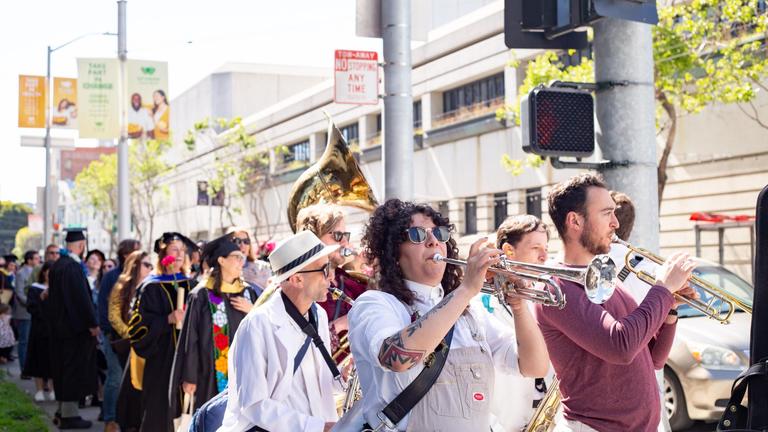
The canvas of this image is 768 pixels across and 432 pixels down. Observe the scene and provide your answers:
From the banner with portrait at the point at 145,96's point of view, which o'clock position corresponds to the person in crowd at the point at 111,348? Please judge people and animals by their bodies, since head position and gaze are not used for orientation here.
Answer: The person in crowd is roughly at 12 o'clock from the banner with portrait.

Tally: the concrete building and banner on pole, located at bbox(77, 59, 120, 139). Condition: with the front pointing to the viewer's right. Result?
0

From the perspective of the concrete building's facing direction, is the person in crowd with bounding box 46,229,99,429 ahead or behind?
ahead

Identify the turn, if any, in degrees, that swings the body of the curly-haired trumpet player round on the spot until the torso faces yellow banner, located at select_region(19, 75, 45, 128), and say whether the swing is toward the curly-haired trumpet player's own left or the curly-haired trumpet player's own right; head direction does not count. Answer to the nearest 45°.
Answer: approximately 180°

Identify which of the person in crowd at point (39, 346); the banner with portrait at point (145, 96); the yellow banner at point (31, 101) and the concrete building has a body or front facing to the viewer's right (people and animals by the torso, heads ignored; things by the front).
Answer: the person in crowd

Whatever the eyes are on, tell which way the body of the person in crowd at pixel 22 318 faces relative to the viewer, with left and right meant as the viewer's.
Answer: facing to the right of the viewer

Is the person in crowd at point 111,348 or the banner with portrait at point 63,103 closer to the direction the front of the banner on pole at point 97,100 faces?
the person in crowd

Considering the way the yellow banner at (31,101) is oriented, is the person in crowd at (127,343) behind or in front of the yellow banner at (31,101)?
in front
